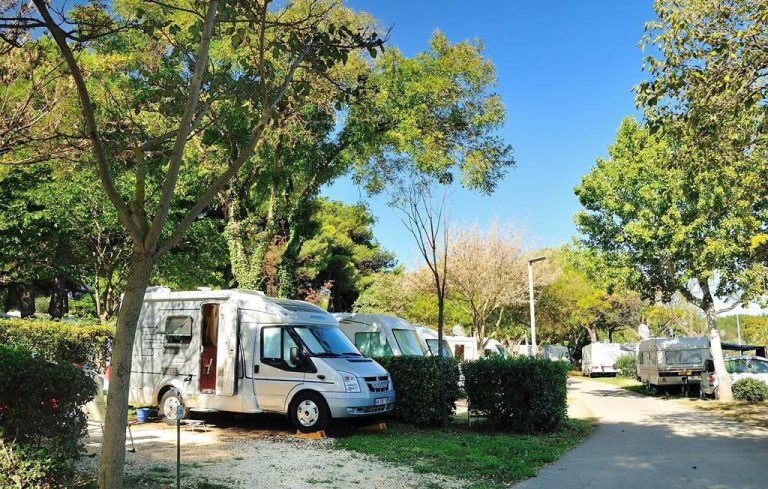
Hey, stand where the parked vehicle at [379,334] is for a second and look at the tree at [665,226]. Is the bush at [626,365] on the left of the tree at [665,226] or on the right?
left

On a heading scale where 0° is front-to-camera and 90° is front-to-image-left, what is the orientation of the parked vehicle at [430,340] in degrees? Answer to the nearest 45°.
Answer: approximately 315°

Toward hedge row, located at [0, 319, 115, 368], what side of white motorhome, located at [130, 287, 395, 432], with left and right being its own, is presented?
back

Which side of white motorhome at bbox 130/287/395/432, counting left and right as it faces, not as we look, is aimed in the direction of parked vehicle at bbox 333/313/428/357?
left

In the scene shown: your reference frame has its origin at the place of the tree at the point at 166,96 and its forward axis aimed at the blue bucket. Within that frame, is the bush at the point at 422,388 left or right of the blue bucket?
right

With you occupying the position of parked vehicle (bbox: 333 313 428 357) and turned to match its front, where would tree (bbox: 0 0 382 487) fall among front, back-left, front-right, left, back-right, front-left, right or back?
front-right

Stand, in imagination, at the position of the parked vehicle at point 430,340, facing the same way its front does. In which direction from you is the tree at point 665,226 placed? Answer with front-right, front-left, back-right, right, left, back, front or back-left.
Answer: front-left

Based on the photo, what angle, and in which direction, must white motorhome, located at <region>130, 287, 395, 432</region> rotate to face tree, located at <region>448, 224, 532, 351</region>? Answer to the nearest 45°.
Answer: approximately 90° to its left
